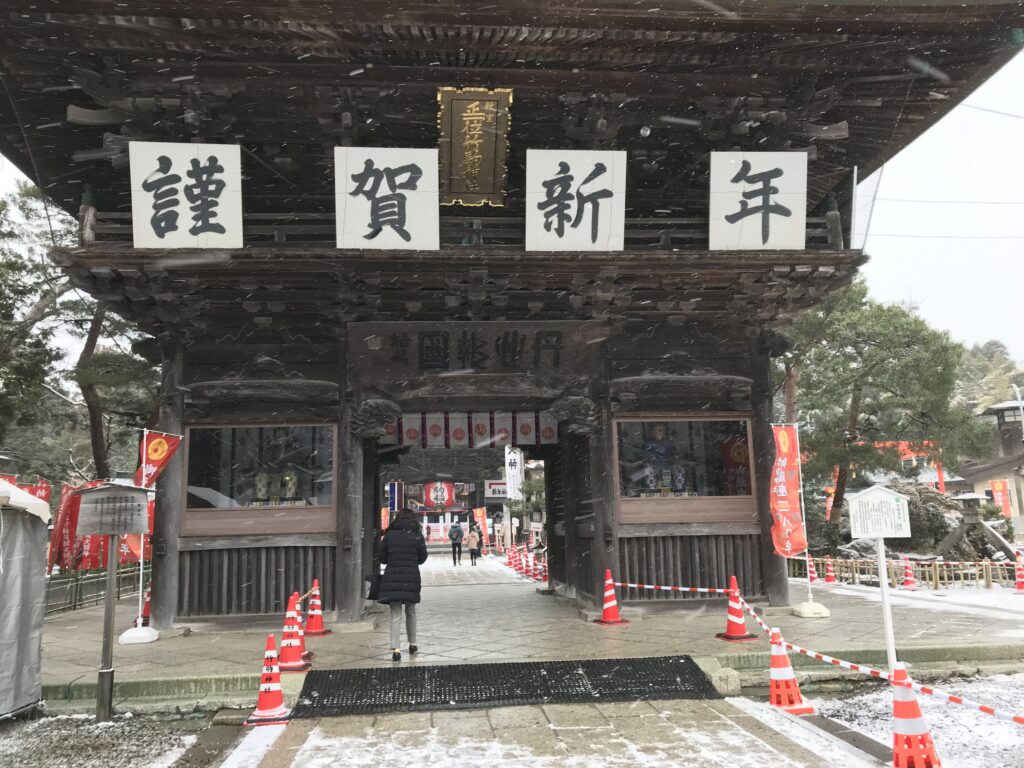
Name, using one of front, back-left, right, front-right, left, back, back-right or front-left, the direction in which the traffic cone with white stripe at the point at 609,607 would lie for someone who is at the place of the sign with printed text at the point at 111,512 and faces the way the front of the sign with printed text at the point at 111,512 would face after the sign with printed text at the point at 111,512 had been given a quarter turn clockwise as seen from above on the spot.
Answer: back

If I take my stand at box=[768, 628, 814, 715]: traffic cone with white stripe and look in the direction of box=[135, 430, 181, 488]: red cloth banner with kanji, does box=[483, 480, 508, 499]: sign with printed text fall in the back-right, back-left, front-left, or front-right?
front-right

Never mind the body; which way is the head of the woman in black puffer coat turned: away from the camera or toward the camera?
away from the camera

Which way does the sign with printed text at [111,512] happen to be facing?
toward the camera

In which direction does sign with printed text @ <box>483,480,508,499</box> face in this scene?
toward the camera

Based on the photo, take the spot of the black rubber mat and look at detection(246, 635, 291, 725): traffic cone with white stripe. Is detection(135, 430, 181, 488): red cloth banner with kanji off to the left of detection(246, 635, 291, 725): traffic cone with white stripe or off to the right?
right

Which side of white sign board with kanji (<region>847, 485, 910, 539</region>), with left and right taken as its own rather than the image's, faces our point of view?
front

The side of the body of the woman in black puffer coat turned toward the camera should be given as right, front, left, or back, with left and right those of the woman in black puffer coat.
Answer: back

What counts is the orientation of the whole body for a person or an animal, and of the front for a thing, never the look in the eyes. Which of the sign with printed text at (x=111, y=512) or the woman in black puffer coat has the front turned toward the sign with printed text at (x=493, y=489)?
the woman in black puffer coat

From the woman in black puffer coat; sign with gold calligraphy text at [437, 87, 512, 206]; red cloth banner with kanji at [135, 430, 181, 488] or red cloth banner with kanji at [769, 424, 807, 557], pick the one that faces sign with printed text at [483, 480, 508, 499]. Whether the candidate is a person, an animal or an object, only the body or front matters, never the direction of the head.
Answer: the woman in black puffer coat

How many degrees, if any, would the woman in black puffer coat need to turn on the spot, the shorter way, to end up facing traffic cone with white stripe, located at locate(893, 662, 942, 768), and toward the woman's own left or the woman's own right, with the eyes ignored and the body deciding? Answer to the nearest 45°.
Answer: approximately 135° to the woman's own right

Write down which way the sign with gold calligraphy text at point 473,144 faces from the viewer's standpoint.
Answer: facing the viewer

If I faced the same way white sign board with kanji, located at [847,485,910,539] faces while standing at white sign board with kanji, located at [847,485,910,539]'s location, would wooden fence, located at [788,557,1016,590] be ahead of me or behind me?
behind

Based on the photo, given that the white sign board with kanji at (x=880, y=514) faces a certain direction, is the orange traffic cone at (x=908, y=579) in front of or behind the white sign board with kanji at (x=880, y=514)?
behind

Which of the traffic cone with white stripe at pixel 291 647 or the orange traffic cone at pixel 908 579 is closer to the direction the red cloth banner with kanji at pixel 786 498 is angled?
the traffic cone with white stripe

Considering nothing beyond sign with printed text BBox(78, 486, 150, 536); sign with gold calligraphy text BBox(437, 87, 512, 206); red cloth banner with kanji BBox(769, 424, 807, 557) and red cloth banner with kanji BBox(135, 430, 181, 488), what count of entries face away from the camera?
0
